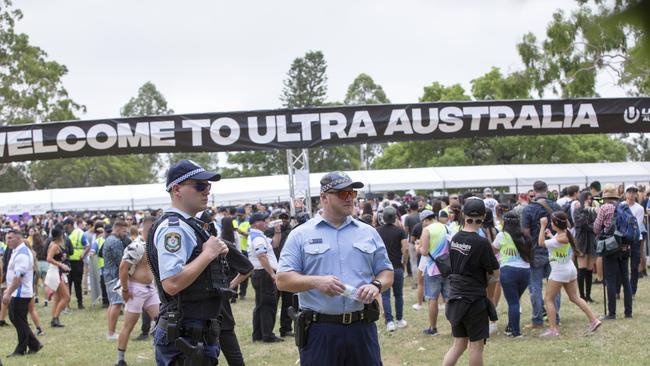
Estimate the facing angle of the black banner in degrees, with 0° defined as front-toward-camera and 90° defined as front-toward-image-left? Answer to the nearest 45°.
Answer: approximately 0°

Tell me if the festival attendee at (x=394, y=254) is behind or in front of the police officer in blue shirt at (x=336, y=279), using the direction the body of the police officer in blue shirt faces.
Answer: behind

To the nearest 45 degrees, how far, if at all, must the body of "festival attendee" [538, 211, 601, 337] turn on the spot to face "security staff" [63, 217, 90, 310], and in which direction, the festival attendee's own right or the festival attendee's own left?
approximately 45° to the festival attendee's own left

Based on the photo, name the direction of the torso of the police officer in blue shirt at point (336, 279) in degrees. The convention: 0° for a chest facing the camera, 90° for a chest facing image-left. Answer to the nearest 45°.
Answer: approximately 0°

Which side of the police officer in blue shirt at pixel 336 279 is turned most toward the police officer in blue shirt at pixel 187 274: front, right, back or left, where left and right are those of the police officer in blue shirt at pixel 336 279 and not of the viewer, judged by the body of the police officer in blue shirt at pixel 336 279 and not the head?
right

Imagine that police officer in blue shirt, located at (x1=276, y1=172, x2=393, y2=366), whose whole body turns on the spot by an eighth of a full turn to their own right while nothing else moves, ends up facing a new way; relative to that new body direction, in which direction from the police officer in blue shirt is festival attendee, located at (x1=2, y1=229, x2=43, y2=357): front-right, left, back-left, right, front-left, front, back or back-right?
right

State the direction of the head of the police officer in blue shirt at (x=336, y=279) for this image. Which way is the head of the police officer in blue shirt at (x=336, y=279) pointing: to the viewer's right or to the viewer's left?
to the viewer's right

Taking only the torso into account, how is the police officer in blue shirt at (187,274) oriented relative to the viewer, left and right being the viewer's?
facing to the right of the viewer

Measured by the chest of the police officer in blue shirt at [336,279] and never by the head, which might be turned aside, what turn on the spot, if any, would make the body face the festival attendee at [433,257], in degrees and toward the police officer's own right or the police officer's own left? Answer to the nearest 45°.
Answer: approximately 180°

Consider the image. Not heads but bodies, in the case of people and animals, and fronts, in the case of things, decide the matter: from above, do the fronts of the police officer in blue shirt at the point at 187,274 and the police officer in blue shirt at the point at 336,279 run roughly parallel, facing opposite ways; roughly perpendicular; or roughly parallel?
roughly perpendicular

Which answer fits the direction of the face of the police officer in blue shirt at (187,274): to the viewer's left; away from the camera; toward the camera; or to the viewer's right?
to the viewer's right

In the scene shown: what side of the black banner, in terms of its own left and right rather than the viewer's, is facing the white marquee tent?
back

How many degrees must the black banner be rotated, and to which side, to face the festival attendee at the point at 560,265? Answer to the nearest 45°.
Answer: approximately 45° to its left

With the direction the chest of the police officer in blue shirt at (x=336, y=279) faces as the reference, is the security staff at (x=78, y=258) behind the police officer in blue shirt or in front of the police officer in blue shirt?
behind
